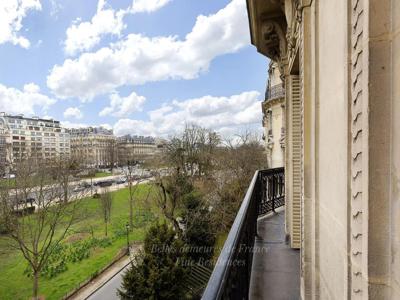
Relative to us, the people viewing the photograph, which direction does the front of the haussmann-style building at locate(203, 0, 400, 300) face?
facing to the left of the viewer

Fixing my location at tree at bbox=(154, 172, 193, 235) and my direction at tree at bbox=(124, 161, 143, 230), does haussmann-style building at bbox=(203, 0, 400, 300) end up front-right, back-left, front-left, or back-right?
back-left

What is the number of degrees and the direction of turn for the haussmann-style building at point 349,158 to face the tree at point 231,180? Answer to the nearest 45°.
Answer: approximately 90° to its right

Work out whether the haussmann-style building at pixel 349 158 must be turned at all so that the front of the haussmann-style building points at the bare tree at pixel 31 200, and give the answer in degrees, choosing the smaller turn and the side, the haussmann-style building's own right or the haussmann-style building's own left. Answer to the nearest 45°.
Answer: approximately 45° to the haussmann-style building's own right
